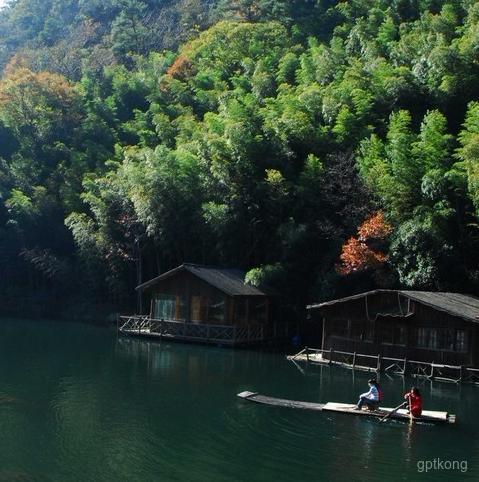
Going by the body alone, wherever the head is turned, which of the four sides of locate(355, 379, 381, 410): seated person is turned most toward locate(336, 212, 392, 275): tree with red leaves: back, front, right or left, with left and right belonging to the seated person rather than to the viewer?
right

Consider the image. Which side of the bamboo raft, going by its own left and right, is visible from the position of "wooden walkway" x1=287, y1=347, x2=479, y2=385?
right

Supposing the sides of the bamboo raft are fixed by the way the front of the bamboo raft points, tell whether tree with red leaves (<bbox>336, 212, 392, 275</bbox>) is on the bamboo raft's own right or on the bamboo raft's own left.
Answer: on the bamboo raft's own right

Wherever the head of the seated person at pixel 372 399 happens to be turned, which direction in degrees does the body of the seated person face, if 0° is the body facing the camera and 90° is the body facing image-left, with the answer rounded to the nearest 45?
approximately 90°

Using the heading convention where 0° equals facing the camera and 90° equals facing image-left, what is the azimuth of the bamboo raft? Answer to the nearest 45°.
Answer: approximately 90°
